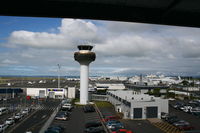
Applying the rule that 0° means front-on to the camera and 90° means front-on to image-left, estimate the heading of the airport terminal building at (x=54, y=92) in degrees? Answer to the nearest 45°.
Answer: approximately 0°

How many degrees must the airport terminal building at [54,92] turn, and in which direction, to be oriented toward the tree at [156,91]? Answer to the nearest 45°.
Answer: approximately 90° to its left
